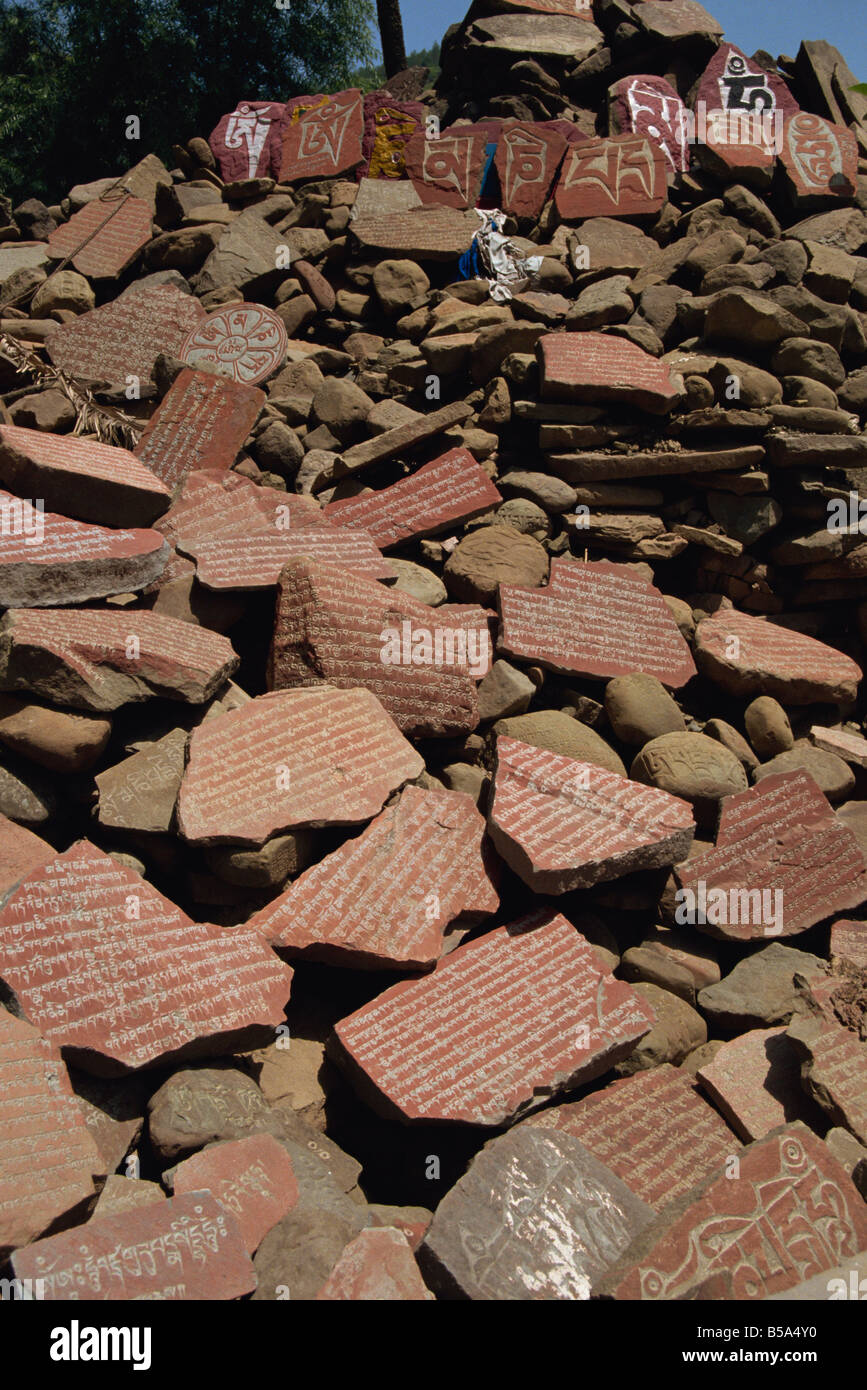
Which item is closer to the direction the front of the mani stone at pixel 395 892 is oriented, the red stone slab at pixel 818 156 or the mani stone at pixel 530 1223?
the mani stone

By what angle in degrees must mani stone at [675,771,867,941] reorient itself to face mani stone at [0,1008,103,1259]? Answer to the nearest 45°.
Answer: approximately 45° to its right

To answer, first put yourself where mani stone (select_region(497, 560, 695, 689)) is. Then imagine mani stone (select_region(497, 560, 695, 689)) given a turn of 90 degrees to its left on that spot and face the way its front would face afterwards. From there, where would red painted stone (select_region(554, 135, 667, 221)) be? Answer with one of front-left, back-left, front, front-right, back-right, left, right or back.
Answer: left

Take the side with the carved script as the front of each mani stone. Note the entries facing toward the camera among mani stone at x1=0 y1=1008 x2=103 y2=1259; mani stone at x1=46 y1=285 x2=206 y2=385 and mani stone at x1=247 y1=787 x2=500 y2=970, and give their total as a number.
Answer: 3

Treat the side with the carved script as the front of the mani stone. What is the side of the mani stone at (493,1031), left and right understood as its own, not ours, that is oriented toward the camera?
front

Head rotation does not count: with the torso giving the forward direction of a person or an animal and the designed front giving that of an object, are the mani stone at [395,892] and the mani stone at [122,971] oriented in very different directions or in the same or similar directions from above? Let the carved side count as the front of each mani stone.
same or similar directions

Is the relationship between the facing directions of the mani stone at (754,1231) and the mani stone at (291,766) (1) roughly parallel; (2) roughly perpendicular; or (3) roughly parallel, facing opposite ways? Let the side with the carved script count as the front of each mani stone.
roughly parallel

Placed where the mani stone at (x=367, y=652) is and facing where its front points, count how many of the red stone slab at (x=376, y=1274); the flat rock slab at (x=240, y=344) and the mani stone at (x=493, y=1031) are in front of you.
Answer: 2

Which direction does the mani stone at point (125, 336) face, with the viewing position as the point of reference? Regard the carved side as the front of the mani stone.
facing the viewer

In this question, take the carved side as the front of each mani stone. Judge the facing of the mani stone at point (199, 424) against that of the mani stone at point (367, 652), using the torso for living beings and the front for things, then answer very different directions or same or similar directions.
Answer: same or similar directions

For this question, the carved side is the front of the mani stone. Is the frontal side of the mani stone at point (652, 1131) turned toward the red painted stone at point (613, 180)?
no

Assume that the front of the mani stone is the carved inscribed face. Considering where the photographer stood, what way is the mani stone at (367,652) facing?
facing the viewer

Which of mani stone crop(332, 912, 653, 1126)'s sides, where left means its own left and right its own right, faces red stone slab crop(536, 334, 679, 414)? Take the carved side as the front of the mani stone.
back

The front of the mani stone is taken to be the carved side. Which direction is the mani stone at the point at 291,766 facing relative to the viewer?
toward the camera

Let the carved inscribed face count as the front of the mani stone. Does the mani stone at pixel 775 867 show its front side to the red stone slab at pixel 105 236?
no

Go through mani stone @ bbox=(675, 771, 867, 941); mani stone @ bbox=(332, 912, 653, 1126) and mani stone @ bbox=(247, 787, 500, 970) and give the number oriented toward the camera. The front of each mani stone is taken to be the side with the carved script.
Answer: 3

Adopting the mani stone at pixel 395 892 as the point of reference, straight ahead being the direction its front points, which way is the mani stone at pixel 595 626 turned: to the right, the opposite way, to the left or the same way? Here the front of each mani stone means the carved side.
the same way
